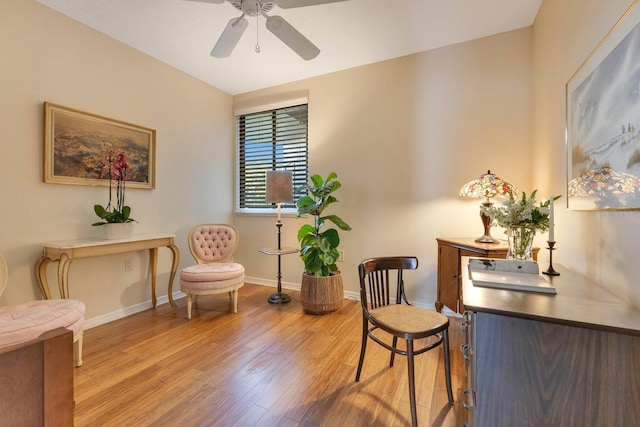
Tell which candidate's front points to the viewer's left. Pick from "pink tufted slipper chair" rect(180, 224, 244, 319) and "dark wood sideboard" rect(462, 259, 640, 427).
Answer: the dark wood sideboard

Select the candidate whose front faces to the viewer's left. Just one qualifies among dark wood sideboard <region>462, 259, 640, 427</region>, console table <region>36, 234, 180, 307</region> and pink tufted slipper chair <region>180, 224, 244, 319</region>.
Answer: the dark wood sideboard

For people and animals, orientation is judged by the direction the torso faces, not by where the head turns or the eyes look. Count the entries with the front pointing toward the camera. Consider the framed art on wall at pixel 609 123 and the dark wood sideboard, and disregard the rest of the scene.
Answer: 0

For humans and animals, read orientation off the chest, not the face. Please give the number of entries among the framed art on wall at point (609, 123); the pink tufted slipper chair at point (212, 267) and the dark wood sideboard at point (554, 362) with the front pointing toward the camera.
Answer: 1

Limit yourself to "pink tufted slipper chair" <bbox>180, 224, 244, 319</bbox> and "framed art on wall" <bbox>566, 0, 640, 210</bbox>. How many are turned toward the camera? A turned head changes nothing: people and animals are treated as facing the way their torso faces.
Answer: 1

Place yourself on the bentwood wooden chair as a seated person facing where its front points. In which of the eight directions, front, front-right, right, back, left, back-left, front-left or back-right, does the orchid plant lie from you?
back-right

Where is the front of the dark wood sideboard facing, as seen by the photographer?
facing to the left of the viewer

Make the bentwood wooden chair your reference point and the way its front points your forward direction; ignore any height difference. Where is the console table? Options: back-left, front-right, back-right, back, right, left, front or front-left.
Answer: back-right

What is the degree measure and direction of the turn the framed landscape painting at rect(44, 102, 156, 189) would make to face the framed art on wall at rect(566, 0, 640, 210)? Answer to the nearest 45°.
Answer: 0° — it already faces it

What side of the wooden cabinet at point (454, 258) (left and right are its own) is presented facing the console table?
front

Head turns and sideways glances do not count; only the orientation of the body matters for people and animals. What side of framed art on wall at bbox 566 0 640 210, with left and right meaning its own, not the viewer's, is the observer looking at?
left
